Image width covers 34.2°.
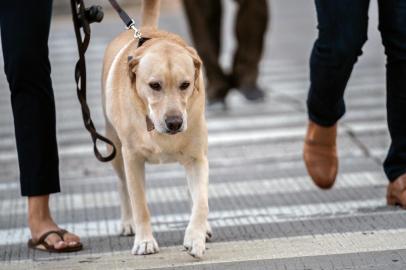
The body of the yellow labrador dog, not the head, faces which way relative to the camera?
toward the camera
